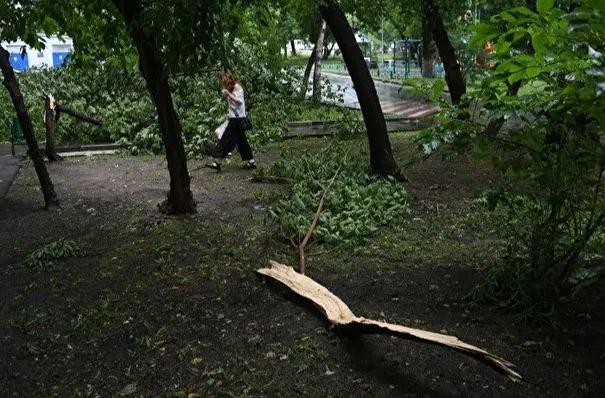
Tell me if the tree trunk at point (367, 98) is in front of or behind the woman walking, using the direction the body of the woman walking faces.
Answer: behind

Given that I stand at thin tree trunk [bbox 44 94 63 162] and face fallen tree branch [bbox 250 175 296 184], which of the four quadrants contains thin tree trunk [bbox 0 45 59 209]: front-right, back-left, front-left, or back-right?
front-right

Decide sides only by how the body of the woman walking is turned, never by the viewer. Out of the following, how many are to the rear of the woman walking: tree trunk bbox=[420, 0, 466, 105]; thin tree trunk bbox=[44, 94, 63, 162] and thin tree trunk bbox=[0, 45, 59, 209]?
1

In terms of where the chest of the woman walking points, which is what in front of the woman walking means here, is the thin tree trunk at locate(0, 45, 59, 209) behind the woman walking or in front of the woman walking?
in front

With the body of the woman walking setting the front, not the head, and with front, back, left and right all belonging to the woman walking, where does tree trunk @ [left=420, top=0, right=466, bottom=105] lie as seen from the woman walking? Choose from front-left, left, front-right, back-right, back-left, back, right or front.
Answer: back

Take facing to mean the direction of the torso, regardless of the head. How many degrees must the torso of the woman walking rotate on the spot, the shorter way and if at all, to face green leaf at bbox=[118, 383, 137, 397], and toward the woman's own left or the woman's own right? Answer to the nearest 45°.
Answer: approximately 90° to the woman's own left

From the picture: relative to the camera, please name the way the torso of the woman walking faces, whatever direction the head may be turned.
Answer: to the viewer's left

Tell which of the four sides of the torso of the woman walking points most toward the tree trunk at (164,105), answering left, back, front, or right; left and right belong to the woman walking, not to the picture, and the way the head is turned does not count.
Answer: left

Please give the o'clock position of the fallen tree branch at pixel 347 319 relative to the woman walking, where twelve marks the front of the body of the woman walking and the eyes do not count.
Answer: The fallen tree branch is roughly at 9 o'clock from the woman walking.

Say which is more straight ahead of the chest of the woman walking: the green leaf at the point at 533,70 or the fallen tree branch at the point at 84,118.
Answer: the fallen tree branch

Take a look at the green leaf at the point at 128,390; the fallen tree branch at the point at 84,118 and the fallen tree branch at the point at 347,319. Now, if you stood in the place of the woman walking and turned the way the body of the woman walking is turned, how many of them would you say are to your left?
2

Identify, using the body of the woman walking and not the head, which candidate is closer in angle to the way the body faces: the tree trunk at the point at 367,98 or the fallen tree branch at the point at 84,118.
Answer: the fallen tree branch
